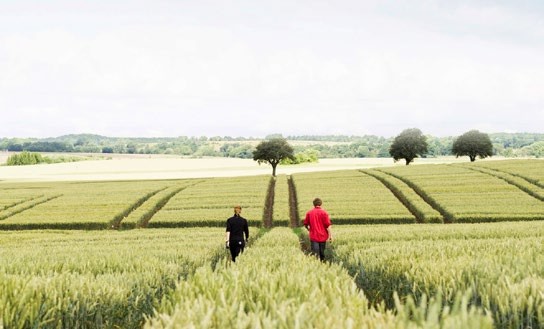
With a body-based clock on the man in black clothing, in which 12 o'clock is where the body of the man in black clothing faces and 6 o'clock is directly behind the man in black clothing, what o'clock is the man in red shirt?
The man in red shirt is roughly at 3 o'clock from the man in black clothing.

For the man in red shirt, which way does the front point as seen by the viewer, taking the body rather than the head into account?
away from the camera

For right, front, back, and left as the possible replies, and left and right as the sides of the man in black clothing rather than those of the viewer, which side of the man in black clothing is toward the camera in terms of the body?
back

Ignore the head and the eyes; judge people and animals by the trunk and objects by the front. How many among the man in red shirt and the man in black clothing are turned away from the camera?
2

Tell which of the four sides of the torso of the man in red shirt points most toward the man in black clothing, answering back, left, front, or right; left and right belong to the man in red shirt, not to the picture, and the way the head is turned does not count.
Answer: left
